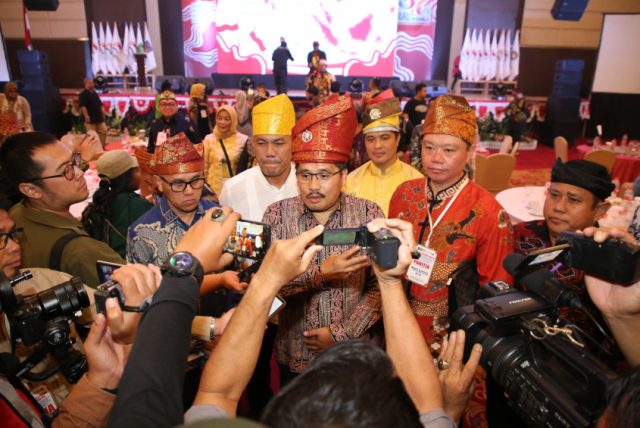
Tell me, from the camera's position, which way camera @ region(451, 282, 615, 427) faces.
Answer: facing away from the viewer and to the left of the viewer

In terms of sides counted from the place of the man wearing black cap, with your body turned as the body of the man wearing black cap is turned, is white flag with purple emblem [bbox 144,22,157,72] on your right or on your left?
on your right

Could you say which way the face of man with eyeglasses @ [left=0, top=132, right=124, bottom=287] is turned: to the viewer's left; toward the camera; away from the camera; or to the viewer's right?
to the viewer's right

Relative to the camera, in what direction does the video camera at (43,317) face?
facing to the right of the viewer

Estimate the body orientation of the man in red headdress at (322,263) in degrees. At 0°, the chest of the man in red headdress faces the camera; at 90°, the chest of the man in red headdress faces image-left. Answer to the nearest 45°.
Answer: approximately 0°

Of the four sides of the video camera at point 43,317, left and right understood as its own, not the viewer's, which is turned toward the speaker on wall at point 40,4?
left

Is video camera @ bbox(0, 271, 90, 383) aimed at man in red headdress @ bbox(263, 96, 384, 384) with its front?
yes

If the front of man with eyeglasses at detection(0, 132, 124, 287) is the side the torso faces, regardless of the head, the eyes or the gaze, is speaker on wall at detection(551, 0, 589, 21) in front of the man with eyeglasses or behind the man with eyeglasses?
in front

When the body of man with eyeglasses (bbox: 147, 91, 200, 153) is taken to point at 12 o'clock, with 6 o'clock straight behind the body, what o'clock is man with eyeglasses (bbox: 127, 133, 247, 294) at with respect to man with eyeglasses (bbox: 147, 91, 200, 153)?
man with eyeglasses (bbox: 127, 133, 247, 294) is roughly at 12 o'clock from man with eyeglasses (bbox: 147, 91, 200, 153).

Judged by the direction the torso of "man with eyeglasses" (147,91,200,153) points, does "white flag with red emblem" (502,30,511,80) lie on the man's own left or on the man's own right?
on the man's own left

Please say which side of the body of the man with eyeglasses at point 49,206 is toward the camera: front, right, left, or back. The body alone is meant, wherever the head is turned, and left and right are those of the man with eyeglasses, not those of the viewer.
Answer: right

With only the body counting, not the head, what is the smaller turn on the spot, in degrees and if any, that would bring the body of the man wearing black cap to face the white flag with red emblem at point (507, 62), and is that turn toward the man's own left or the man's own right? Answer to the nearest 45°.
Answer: approximately 135° to the man's own right
